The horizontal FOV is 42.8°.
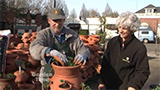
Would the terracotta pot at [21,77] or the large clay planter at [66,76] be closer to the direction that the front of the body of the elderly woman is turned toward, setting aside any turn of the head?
the large clay planter

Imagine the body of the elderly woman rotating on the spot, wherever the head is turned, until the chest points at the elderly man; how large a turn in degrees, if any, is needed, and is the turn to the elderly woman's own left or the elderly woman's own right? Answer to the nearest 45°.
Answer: approximately 45° to the elderly woman's own right

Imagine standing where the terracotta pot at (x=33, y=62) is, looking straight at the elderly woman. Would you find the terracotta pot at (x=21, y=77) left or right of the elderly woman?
right

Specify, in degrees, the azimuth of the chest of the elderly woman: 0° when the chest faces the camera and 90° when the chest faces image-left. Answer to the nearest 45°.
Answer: approximately 45°

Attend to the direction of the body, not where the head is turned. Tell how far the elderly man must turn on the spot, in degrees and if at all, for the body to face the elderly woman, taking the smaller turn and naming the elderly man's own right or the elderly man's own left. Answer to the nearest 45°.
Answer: approximately 90° to the elderly man's own left

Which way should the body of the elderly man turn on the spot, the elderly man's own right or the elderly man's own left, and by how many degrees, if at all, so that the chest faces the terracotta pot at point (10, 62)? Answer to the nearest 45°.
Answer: approximately 135° to the elderly man's own right

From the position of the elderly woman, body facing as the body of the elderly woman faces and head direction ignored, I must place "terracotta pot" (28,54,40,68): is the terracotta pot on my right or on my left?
on my right

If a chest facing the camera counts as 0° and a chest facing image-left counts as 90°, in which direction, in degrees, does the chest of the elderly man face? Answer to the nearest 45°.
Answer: approximately 0°
